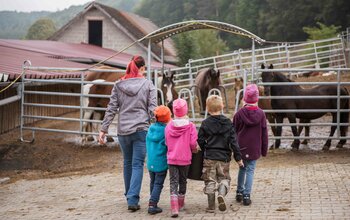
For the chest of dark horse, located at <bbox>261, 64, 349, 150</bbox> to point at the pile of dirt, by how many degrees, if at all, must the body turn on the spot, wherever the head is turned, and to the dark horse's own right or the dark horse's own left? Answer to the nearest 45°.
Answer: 0° — it already faces it

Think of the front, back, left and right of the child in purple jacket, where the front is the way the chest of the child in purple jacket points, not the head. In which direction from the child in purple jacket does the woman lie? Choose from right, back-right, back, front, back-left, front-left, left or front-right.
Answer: left

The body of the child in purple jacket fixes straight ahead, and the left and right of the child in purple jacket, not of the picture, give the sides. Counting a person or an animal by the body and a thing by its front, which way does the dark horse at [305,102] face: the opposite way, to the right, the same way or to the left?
to the left

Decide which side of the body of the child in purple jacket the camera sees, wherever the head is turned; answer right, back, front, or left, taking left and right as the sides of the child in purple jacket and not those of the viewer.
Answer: back

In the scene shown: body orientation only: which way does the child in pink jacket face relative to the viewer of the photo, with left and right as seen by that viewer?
facing away from the viewer

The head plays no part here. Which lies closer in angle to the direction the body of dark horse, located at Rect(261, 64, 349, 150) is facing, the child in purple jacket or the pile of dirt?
the pile of dirt

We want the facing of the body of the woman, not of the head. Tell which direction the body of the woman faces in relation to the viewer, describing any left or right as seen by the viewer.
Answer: facing away from the viewer

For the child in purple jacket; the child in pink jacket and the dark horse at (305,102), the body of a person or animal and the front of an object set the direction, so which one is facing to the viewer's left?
the dark horse

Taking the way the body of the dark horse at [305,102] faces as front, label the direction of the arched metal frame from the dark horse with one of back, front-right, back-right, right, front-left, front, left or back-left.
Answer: front-left

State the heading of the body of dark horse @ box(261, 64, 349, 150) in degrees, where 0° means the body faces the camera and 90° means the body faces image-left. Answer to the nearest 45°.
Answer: approximately 90°

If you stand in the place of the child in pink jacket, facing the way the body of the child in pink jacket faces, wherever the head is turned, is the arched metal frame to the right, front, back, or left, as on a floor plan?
front

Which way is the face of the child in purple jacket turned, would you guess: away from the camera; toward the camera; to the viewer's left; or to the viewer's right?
away from the camera
